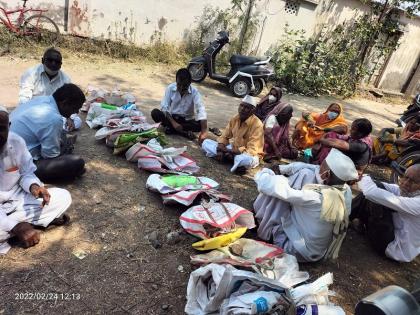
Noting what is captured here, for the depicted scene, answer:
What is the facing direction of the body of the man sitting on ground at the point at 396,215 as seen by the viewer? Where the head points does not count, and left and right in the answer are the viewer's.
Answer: facing to the left of the viewer

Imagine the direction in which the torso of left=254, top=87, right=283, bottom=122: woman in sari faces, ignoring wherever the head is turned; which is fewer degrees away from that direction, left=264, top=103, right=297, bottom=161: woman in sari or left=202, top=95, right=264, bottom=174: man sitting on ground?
the man sitting on ground

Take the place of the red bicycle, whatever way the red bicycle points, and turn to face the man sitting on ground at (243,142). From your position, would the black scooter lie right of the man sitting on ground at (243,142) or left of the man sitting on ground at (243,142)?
left

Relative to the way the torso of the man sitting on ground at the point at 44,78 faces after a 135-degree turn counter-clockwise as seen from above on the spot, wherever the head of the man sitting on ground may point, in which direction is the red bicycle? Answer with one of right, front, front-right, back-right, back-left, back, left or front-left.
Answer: front

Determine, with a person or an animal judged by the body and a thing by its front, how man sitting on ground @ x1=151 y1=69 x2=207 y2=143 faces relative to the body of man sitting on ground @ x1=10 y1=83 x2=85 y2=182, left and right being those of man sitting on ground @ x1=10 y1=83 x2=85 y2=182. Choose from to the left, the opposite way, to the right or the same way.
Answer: to the right

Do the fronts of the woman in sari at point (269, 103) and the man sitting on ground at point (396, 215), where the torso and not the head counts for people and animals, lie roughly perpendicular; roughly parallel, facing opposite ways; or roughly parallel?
roughly perpendicular
